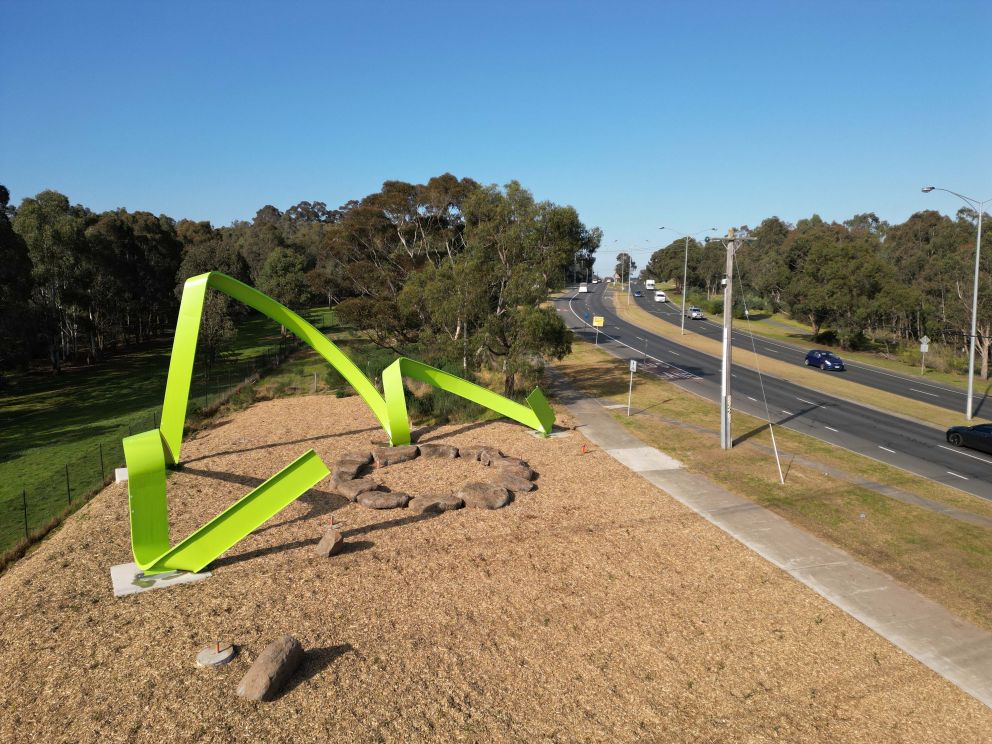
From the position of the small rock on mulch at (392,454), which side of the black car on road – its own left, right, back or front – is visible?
left

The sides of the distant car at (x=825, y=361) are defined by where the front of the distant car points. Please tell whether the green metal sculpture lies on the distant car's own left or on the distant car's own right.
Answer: on the distant car's own right

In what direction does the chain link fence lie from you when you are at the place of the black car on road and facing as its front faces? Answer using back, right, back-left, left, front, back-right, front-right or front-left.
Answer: left

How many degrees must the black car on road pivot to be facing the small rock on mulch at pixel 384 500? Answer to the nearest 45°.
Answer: approximately 90° to its left

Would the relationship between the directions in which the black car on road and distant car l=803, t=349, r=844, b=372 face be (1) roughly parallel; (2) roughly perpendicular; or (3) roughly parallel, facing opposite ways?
roughly parallel, facing opposite ways

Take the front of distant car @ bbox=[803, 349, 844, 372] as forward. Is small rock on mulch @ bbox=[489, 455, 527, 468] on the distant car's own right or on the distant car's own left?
on the distant car's own right

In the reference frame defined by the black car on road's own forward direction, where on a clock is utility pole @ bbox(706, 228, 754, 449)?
The utility pole is roughly at 9 o'clock from the black car on road.

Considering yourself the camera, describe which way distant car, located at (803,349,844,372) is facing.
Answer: facing the viewer and to the right of the viewer

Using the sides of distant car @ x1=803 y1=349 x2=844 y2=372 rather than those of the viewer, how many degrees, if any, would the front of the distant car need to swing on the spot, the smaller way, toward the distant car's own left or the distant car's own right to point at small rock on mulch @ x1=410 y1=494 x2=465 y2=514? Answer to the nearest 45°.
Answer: approximately 45° to the distant car's own right
